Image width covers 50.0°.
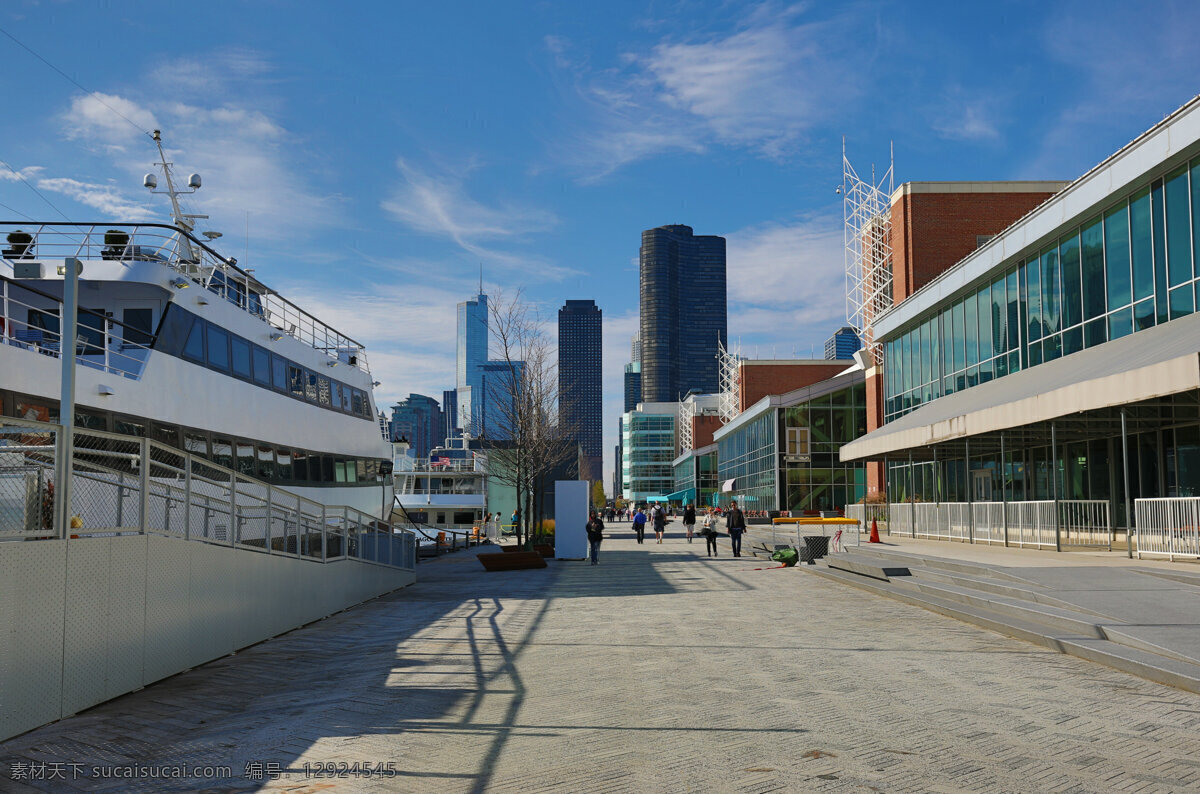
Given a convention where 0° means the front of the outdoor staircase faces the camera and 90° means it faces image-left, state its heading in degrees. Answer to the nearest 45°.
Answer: approximately 45°

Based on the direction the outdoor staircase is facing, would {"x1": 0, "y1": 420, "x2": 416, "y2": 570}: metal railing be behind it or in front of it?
in front

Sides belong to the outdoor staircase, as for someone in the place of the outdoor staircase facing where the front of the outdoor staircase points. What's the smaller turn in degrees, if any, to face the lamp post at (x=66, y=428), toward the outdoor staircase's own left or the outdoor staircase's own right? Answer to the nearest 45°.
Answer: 0° — it already faces it
